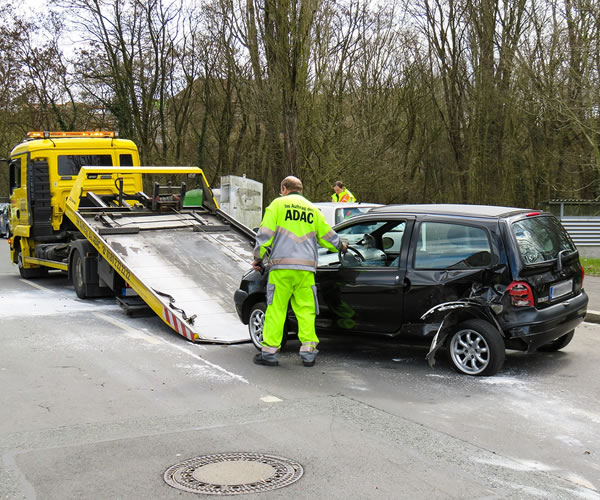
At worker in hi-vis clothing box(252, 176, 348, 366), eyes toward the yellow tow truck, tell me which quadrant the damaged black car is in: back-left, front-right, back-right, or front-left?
back-right

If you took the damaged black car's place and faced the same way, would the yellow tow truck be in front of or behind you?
in front

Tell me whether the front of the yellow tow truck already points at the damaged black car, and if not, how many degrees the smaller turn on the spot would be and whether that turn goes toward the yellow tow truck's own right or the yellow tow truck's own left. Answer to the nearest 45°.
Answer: approximately 180°

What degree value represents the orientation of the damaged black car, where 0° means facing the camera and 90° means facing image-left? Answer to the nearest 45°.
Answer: approximately 135°

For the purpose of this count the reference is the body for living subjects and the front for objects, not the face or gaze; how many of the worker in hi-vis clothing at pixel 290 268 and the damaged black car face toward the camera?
0

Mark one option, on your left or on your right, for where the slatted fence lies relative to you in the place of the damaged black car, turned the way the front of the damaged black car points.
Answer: on your right

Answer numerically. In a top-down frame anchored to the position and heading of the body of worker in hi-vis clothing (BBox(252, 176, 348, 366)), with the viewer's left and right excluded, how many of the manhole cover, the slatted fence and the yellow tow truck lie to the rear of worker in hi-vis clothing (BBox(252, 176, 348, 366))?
1

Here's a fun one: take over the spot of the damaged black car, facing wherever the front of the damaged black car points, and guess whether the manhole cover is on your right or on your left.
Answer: on your left

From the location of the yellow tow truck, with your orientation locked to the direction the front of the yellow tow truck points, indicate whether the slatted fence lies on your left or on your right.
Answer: on your right

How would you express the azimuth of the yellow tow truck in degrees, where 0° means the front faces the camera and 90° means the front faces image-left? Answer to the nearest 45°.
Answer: approximately 135°

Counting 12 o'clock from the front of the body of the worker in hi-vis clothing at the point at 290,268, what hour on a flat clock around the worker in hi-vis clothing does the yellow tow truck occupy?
The yellow tow truck is roughly at 11 o'clock from the worker in hi-vis clothing.

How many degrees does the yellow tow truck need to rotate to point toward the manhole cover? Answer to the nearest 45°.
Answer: approximately 135° to its left

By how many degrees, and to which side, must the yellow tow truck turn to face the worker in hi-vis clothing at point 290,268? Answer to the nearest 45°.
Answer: approximately 135° to its left

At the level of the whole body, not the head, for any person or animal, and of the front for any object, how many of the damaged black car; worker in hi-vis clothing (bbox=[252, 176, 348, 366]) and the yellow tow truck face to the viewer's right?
0

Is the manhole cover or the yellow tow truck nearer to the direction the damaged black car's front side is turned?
the yellow tow truck

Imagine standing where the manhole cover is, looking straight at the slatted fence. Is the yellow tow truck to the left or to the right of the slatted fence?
left

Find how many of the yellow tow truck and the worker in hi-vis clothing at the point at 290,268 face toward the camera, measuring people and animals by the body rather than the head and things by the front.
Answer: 0

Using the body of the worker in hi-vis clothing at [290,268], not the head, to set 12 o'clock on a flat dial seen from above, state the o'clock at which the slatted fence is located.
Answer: The slatted fence is roughly at 1 o'clock from the worker in hi-vis clothing.

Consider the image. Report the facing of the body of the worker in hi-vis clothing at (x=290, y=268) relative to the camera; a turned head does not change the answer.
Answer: away from the camera
